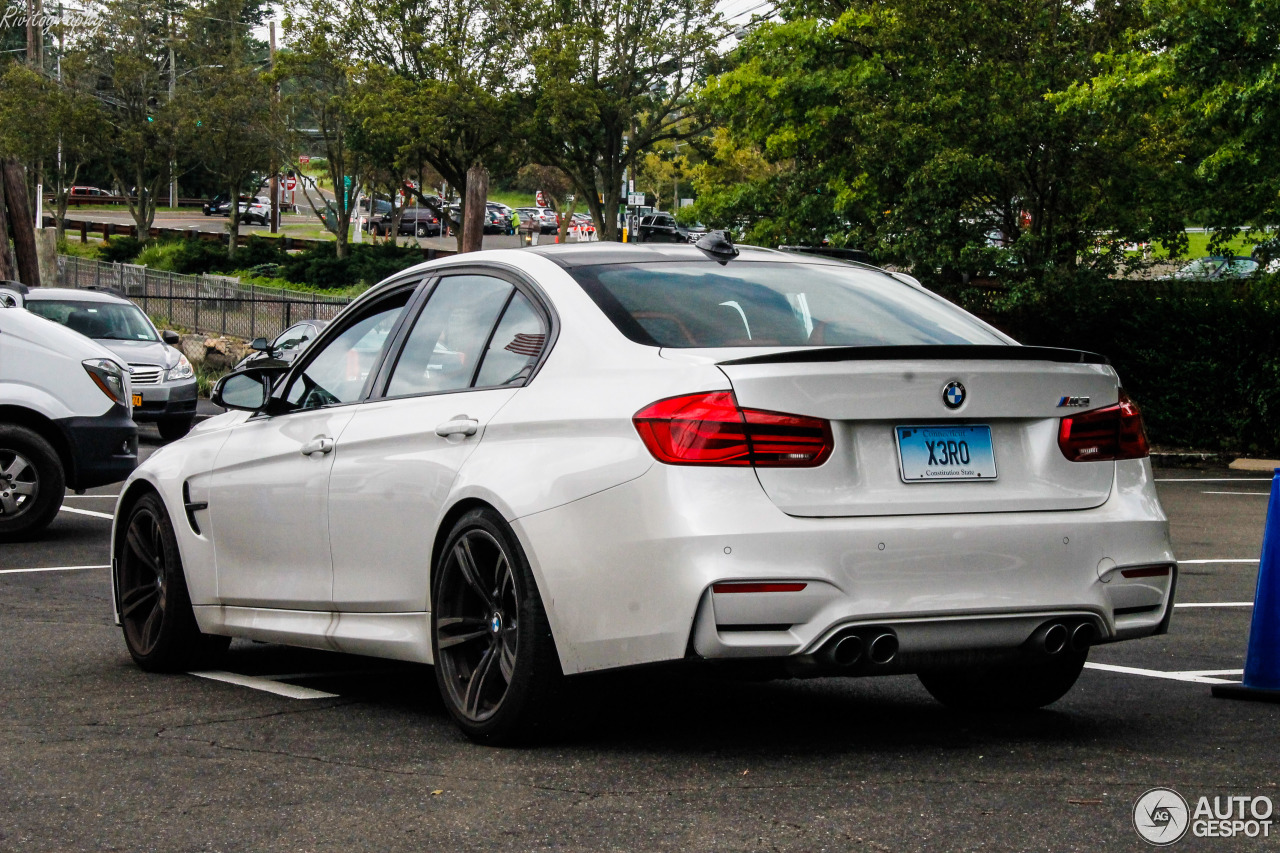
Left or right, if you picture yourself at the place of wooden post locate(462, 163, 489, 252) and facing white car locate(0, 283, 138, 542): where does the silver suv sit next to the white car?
right

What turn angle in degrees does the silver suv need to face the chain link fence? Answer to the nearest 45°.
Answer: approximately 135° to its left

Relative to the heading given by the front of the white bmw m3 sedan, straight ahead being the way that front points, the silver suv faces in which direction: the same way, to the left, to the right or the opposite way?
the opposite way

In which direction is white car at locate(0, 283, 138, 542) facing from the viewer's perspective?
to the viewer's right

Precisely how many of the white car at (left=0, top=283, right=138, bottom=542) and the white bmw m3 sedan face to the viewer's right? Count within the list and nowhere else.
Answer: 1

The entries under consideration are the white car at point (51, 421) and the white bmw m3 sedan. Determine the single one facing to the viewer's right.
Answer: the white car

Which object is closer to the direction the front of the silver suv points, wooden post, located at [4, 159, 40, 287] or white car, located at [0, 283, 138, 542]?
the white car

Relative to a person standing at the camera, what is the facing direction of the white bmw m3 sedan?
facing away from the viewer and to the left of the viewer

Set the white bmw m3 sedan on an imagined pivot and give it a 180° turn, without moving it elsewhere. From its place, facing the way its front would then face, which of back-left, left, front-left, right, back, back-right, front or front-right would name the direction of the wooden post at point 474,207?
back-left

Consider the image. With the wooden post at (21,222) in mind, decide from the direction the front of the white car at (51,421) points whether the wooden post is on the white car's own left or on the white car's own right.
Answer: on the white car's own left

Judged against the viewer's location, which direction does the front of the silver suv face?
facing the viewer and to the right of the viewer

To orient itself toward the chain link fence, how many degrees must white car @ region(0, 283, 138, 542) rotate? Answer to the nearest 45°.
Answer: approximately 90° to its left

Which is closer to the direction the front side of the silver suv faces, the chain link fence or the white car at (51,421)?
the white car

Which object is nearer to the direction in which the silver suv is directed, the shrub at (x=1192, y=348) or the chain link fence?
the shrub

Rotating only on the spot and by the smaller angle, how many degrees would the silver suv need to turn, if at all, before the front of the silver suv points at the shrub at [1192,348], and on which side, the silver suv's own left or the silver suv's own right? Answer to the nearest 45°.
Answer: approximately 45° to the silver suv's own left
